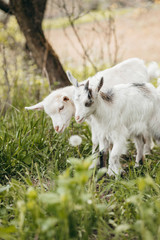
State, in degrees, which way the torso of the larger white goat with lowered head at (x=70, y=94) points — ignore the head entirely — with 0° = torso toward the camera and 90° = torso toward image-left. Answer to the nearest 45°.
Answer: approximately 90°

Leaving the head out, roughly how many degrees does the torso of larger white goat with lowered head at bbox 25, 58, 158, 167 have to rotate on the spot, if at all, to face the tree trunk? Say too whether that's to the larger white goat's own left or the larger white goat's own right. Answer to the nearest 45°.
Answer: approximately 90° to the larger white goat's own right

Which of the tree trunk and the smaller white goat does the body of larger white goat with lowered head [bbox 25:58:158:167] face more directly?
the tree trunk
